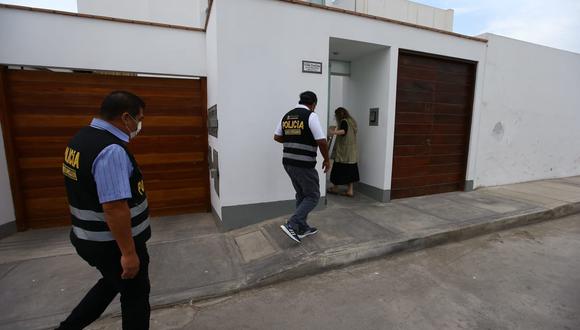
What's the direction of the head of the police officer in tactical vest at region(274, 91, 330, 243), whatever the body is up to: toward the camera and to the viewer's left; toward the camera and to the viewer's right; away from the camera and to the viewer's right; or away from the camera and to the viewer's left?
away from the camera and to the viewer's right

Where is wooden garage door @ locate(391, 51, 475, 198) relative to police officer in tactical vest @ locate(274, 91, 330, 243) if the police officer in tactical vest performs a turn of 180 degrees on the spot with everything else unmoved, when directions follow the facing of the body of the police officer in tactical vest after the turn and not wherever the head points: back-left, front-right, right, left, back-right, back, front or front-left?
back

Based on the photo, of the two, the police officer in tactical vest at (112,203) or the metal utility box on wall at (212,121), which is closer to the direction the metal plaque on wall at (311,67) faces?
the police officer in tactical vest

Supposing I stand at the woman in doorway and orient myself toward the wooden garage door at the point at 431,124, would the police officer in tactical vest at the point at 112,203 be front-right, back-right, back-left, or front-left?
back-right

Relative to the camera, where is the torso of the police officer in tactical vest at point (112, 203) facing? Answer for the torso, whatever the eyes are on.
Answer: to the viewer's right

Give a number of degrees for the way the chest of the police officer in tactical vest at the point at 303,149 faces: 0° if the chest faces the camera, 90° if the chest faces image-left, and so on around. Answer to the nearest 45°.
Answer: approximately 225°

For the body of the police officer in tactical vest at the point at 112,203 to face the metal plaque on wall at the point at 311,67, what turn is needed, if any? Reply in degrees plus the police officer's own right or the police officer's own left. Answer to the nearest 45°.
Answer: approximately 45° to the police officer's own left

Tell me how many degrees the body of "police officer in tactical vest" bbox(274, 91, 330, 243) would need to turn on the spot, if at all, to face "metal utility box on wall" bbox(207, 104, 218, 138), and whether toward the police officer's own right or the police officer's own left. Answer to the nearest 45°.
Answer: approximately 90° to the police officer's own left

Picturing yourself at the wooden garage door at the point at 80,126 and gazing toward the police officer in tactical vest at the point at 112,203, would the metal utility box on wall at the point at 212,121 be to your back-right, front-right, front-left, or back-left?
front-left

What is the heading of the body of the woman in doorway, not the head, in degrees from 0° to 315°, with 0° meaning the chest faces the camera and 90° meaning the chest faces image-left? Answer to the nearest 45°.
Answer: approximately 90°

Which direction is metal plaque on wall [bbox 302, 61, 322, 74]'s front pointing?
toward the camera

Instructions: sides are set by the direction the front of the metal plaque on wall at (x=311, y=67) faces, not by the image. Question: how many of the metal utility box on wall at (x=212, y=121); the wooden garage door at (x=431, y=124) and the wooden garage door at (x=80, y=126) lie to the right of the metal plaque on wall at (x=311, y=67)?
2

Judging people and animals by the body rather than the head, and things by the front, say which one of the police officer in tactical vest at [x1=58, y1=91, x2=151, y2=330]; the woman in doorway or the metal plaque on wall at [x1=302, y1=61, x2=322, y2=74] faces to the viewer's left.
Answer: the woman in doorway
